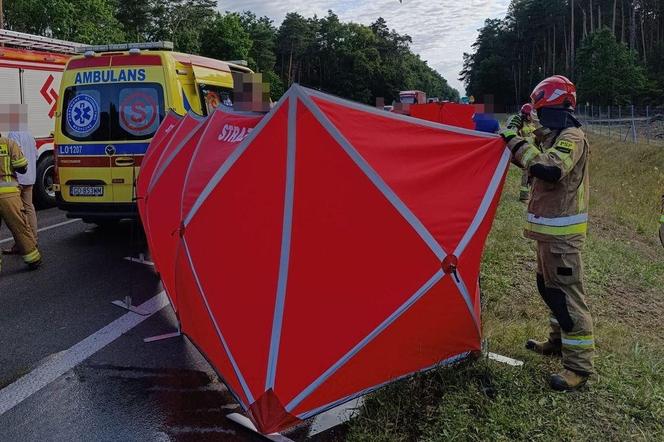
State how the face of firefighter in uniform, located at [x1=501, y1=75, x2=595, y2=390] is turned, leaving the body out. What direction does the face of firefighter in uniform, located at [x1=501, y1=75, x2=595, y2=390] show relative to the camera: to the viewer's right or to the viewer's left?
to the viewer's left

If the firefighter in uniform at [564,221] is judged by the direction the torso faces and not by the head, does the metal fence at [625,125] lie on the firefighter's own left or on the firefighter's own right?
on the firefighter's own right

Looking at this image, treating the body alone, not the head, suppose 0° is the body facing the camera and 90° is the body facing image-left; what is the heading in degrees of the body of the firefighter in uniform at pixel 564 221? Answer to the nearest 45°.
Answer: approximately 90°

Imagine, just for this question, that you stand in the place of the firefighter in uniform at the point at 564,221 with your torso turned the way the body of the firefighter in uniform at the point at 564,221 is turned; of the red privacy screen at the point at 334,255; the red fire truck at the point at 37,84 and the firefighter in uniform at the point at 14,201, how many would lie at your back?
0

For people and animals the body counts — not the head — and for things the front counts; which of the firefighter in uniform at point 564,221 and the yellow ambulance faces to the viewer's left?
the firefighter in uniform

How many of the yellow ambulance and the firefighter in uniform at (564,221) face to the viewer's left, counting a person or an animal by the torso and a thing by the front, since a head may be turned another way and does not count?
1

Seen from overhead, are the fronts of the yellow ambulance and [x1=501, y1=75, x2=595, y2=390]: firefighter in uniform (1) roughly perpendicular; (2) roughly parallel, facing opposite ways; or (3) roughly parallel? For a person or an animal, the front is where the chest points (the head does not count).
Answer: roughly perpendicular
